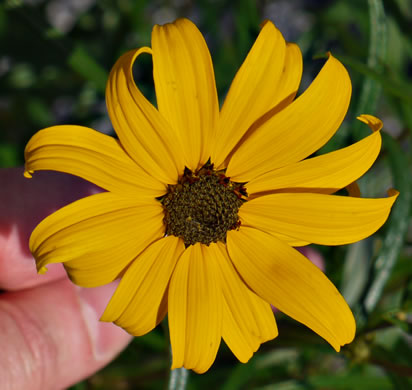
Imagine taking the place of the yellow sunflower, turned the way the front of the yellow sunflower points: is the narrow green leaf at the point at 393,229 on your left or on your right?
on your left

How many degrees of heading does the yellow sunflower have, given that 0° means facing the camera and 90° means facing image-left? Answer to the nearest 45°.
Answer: approximately 0°
